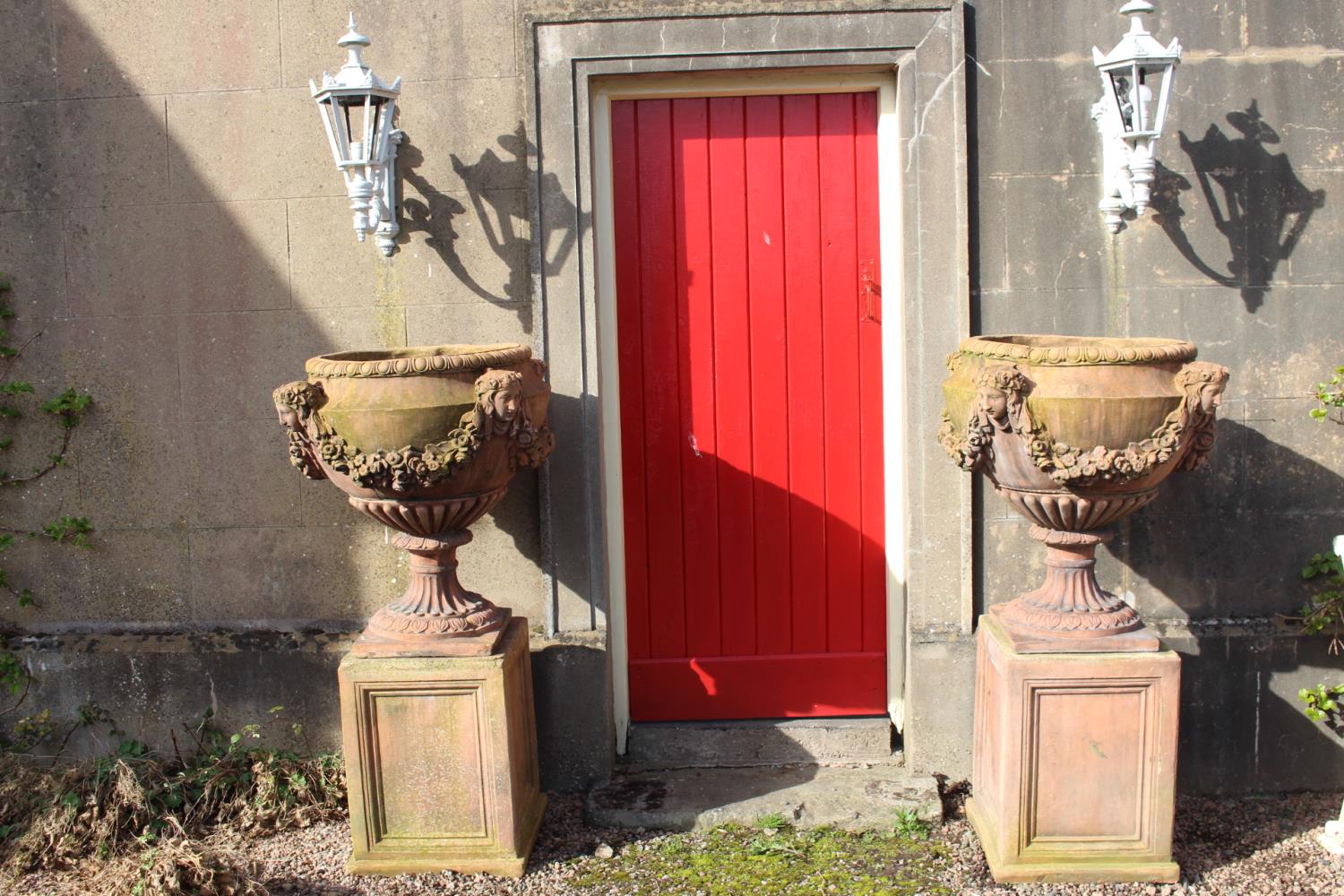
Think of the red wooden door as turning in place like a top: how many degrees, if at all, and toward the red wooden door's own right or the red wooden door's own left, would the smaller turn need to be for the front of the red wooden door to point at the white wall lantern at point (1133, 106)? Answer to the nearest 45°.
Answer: approximately 90° to the red wooden door's own left

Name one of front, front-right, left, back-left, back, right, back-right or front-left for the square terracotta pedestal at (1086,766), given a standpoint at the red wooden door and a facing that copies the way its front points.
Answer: front-left

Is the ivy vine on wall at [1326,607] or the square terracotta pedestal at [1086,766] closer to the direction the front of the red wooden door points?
the square terracotta pedestal

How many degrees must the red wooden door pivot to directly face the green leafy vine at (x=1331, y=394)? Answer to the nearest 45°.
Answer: approximately 90° to its left

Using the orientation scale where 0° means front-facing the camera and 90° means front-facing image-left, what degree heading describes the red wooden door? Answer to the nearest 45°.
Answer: approximately 0°

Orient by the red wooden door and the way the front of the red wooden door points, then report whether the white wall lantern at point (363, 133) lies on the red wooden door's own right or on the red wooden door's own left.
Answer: on the red wooden door's own right

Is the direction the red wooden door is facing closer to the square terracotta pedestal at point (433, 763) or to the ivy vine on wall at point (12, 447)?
the square terracotta pedestal

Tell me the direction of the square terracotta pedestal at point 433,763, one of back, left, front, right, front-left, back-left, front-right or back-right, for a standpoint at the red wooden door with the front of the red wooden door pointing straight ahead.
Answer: front-right

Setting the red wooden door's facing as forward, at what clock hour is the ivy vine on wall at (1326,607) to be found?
The ivy vine on wall is roughly at 9 o'clock from the red wooden door.
